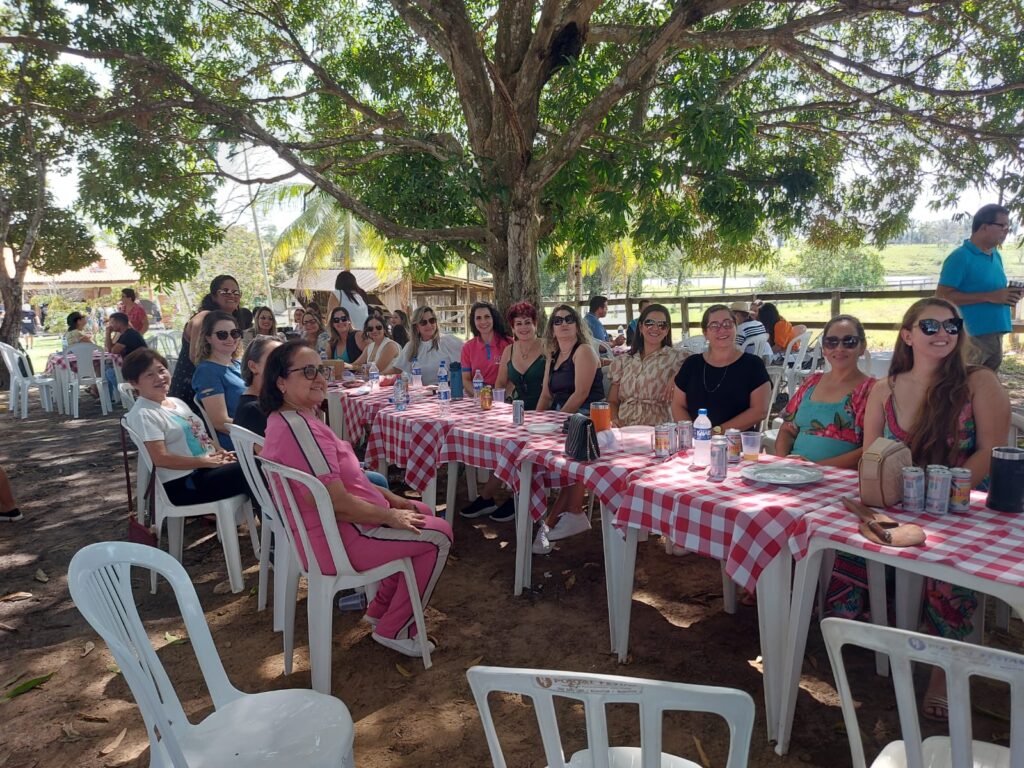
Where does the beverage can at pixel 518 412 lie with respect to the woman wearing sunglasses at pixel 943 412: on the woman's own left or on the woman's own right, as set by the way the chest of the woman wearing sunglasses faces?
on the woman's own right

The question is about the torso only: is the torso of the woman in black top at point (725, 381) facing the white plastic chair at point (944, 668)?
yes

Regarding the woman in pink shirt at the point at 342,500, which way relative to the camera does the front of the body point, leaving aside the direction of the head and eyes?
to the viewer's right

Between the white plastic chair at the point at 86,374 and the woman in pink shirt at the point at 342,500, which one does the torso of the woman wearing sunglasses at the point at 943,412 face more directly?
the woman in pink shirt

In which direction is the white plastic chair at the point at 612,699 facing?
away from the camera

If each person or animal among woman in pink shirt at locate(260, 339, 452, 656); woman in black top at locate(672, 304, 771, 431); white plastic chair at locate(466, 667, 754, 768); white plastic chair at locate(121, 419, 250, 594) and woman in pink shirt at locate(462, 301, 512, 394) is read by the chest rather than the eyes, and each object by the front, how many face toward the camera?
2

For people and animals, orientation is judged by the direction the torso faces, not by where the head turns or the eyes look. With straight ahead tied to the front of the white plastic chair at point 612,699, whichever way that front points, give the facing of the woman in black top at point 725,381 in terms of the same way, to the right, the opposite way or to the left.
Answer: the opposite way
